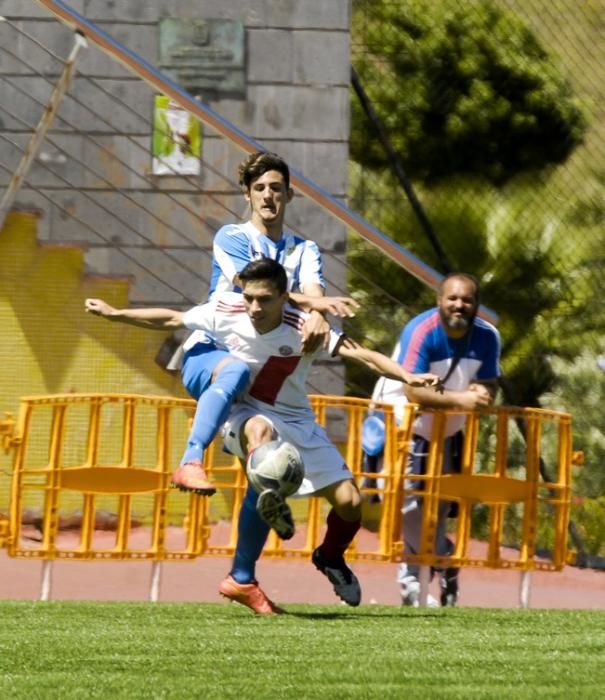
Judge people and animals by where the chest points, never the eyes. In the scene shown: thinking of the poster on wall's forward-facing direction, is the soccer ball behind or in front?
in front

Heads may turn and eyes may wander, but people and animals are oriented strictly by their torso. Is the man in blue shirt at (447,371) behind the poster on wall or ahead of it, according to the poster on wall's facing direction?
ahead

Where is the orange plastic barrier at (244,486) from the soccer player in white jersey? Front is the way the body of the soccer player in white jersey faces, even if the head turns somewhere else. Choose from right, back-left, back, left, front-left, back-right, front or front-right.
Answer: back

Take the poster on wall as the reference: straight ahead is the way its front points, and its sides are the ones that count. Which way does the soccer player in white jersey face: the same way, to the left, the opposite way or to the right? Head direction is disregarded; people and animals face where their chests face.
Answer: the same way

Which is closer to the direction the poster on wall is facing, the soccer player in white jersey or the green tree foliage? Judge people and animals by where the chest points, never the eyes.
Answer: the soccer player in white jersey

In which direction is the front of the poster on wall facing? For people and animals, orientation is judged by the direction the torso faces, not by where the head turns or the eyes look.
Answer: toward the camera

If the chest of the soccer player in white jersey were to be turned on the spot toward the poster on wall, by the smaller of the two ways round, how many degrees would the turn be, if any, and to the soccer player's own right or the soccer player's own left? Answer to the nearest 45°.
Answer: approximately 180°

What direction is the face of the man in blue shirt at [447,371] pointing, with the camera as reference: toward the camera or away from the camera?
toward the camera

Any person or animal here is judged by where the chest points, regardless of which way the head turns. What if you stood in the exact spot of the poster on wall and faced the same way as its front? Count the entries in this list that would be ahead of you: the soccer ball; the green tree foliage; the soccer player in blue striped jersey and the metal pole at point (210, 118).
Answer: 3

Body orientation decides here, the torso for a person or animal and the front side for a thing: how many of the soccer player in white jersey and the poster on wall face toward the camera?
2

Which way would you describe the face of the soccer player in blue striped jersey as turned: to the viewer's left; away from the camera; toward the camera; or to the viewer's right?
toward the camera

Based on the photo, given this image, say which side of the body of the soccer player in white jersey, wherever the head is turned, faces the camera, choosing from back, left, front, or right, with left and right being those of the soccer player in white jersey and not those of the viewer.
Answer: front

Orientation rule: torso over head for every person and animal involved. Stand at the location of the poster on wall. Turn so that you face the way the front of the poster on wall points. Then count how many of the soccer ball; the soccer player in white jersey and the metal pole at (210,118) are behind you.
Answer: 0
